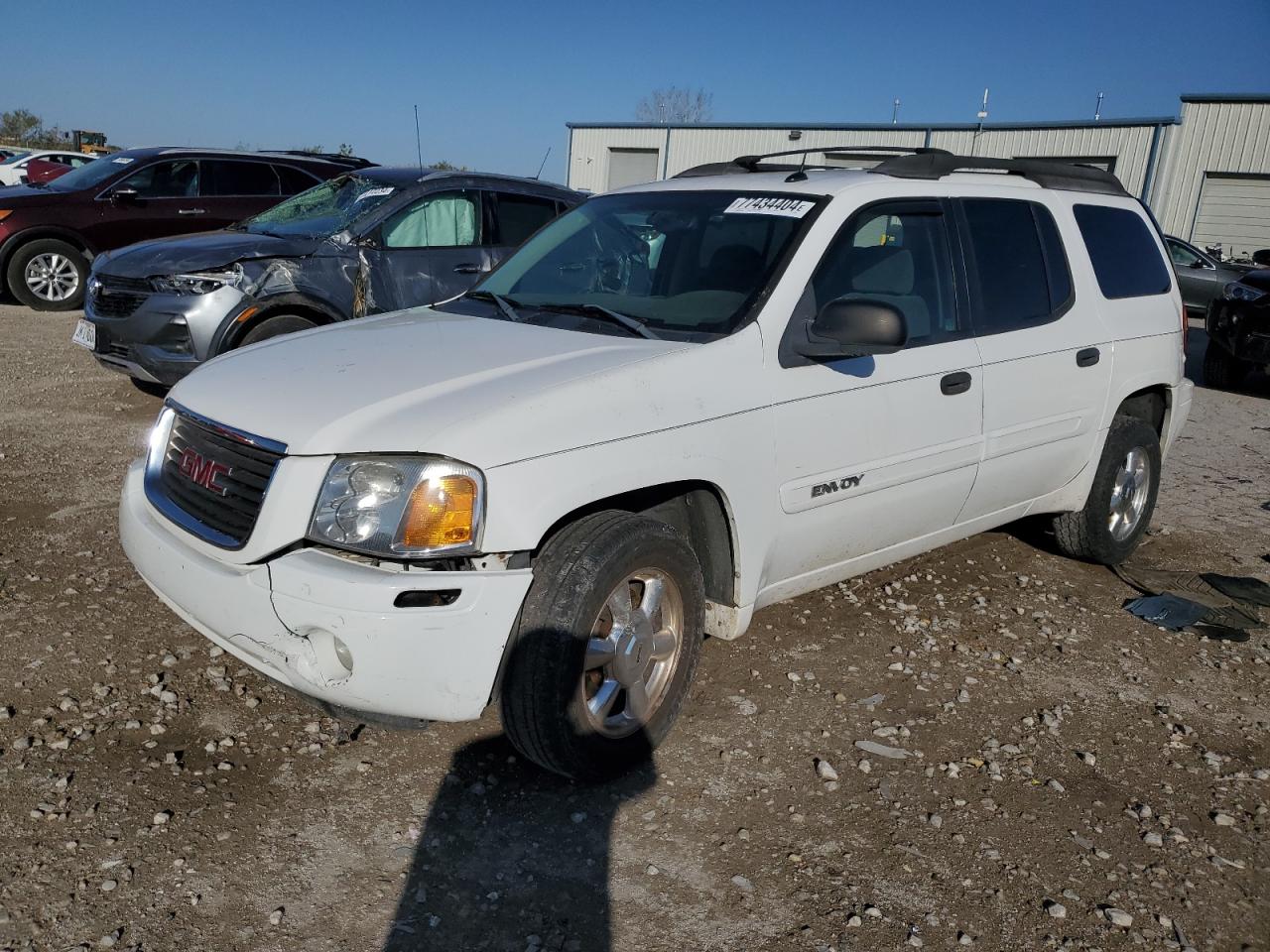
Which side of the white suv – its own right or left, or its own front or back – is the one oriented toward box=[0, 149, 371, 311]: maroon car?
right

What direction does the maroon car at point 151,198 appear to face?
to the viewer's left

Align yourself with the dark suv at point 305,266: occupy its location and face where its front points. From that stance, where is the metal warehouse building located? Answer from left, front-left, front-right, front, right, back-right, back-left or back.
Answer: back

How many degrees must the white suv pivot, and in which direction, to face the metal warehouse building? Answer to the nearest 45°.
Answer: approximately 180°

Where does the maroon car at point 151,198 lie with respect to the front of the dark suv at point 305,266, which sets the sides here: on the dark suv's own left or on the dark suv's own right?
on the dark suv's own right

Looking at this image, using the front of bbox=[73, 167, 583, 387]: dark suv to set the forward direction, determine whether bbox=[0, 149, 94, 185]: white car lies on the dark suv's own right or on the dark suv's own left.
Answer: on the dark suv's own right

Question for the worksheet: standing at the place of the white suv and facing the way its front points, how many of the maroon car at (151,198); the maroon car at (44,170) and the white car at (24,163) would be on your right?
3

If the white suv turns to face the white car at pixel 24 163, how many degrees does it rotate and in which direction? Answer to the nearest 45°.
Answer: approximately 90° to its right

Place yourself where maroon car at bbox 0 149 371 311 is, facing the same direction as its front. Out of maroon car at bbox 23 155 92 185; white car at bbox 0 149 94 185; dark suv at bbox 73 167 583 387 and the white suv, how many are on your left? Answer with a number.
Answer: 2

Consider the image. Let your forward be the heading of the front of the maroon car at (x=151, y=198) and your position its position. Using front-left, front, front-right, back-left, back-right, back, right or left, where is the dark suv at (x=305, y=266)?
left

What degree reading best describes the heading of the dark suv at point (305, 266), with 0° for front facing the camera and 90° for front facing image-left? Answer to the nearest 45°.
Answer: approximately 45°
